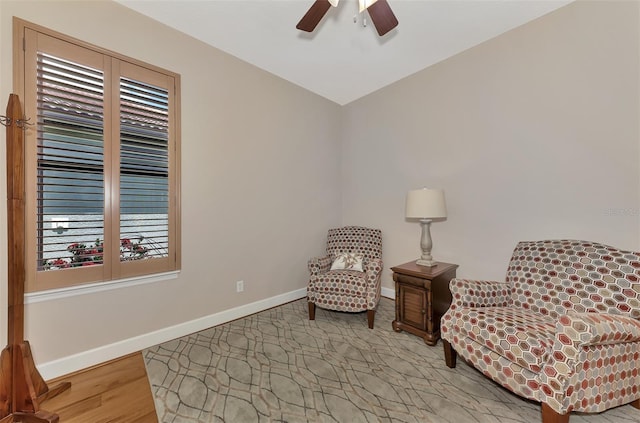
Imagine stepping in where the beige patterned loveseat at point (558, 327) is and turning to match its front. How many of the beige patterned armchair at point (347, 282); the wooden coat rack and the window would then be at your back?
0

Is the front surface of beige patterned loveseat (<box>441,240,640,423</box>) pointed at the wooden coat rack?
yes

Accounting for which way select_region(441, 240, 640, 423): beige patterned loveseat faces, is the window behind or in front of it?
in front

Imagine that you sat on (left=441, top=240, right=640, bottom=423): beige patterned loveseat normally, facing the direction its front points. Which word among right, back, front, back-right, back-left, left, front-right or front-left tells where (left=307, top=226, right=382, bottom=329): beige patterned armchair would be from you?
front-right

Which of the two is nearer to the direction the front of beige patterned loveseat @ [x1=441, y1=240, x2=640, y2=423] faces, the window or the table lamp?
the window

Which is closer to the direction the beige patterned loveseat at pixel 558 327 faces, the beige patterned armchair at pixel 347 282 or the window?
the window

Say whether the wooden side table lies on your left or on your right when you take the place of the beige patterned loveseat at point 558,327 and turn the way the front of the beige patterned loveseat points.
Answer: on your right
